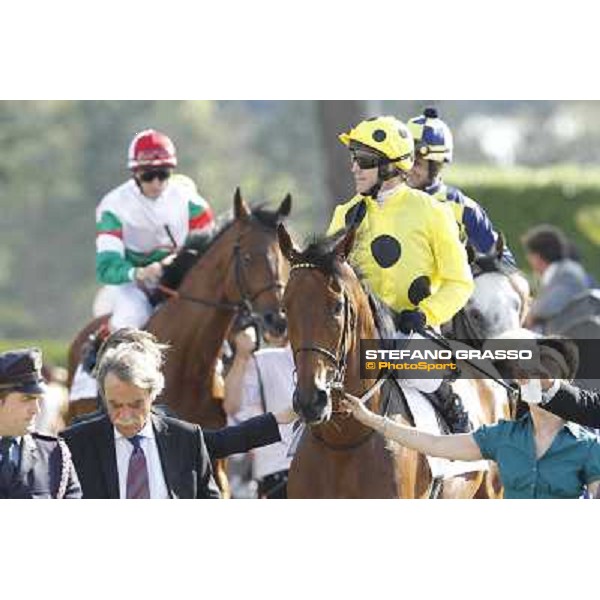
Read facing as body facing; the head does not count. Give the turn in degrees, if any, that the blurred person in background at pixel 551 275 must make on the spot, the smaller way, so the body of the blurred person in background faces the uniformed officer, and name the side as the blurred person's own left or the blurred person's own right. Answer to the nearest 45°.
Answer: approximately 90° to the blurred person's own left

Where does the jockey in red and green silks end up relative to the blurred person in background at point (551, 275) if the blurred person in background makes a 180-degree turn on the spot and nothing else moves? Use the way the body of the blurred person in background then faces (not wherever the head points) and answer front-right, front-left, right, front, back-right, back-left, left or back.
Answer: back-right

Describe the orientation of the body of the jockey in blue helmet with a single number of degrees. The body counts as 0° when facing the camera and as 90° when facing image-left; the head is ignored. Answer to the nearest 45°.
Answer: approximately 90°

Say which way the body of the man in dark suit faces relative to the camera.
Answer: toward the camera

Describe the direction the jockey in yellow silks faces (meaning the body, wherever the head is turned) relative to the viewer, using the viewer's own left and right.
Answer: facing the viewer and to the left of the viewer
